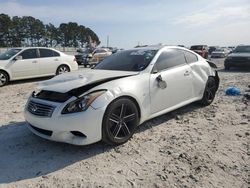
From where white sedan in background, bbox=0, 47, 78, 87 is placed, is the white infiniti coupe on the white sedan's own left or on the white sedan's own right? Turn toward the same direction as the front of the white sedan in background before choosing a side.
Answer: on the white sedan's own left

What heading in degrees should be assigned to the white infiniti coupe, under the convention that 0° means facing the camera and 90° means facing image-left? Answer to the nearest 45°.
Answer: approximately 45°

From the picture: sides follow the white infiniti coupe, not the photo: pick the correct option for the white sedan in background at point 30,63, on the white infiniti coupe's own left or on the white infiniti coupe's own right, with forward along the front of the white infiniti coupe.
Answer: on the white infiniti coupe's own right

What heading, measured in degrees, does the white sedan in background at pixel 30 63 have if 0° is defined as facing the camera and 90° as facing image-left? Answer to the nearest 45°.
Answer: approximately 45°
